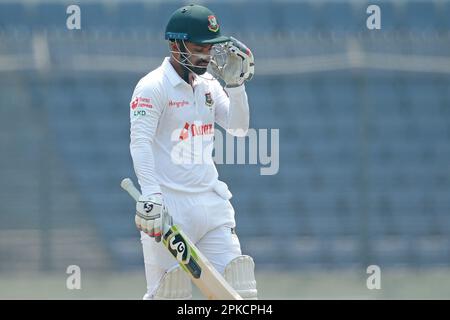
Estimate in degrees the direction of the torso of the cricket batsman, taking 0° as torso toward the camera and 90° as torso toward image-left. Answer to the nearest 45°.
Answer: approximately 315°
